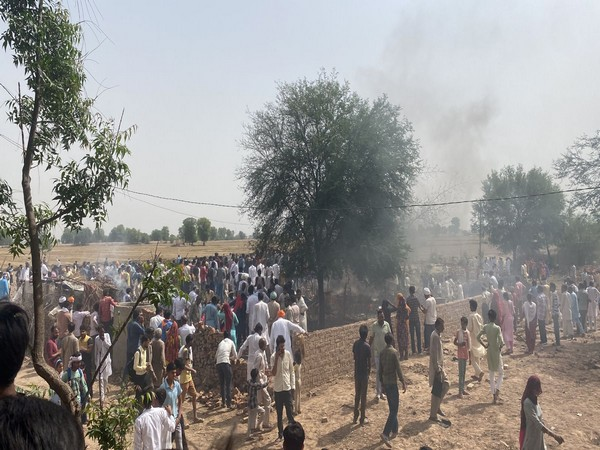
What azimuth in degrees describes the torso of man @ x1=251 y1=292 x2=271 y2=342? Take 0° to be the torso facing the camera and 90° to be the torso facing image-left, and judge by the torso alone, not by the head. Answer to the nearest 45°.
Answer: approximately 180°

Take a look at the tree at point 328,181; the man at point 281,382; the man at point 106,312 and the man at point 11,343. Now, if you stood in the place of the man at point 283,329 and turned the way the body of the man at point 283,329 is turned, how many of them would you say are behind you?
2

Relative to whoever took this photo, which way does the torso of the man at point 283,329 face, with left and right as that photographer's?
facing away from the viewer

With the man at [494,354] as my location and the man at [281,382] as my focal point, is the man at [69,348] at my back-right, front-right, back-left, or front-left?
front-right

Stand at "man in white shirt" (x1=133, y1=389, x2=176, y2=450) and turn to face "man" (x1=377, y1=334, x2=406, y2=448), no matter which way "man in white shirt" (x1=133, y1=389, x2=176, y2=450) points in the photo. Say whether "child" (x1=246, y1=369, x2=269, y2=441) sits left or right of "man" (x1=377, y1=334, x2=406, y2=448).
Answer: left

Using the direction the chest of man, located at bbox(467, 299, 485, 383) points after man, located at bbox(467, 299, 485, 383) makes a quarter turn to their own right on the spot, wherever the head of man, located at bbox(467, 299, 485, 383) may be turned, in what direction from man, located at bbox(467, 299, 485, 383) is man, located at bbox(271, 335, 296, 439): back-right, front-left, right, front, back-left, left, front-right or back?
back
